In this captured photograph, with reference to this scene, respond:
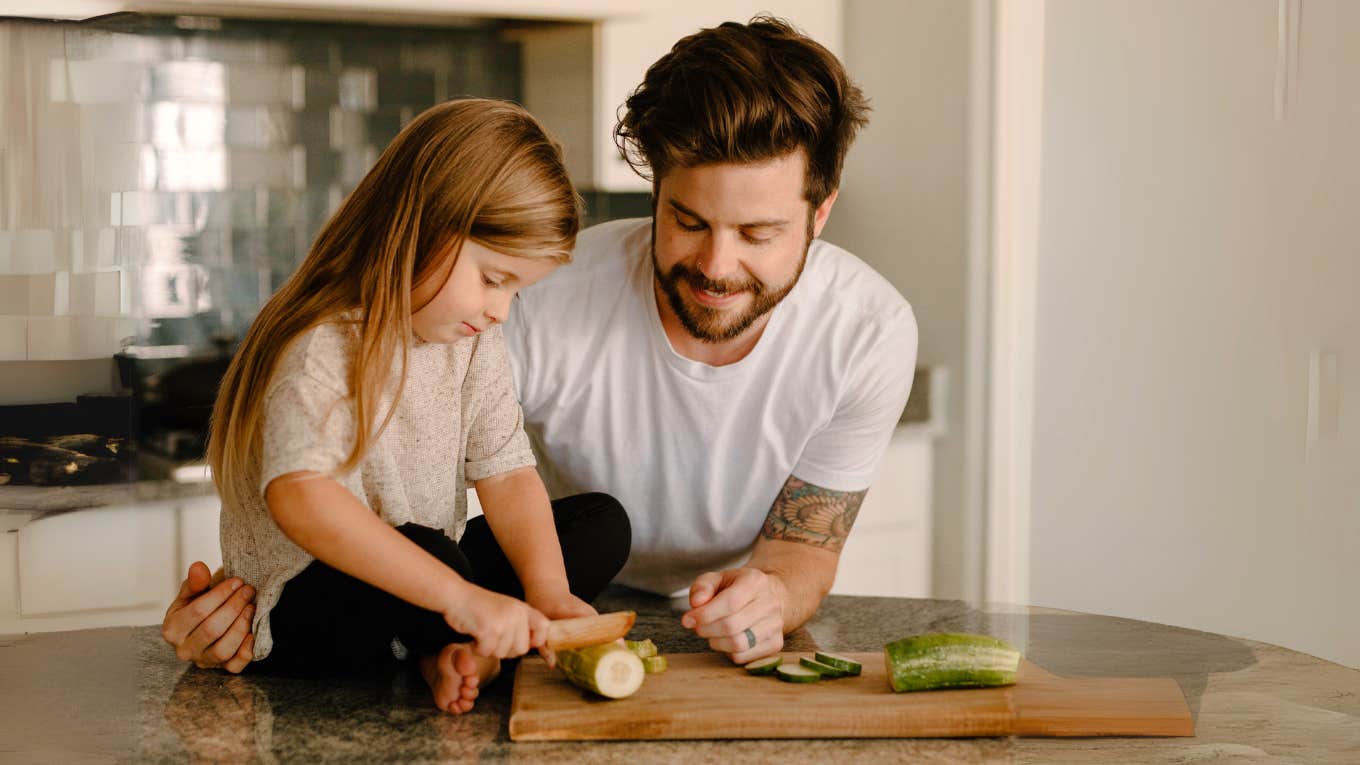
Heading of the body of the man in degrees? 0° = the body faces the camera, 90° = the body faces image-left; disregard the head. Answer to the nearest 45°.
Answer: approximately 0°

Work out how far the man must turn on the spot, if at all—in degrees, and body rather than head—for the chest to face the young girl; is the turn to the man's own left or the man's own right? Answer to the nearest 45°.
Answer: approximately 45° to the man's own right

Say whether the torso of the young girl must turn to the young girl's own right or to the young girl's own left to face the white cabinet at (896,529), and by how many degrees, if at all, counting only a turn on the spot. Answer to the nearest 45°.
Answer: approximately 90° to the young girl's own left

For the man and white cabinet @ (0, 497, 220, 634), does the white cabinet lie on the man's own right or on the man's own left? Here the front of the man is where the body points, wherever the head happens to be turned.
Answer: on the man's own right

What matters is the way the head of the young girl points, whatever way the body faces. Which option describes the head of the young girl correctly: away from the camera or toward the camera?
toward the camera

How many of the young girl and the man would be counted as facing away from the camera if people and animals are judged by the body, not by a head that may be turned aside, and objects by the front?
0

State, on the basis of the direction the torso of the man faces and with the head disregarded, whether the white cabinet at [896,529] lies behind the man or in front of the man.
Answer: behind

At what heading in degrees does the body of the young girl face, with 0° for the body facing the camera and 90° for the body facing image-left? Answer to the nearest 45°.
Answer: approximately 315°

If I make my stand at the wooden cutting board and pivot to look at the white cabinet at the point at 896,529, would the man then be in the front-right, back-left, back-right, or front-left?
front-left

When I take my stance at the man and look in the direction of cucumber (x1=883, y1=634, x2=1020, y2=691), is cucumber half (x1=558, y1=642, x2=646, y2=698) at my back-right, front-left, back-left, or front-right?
front-right

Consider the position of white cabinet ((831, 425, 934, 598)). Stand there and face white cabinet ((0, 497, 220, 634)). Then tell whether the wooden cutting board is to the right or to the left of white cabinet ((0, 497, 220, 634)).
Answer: left
